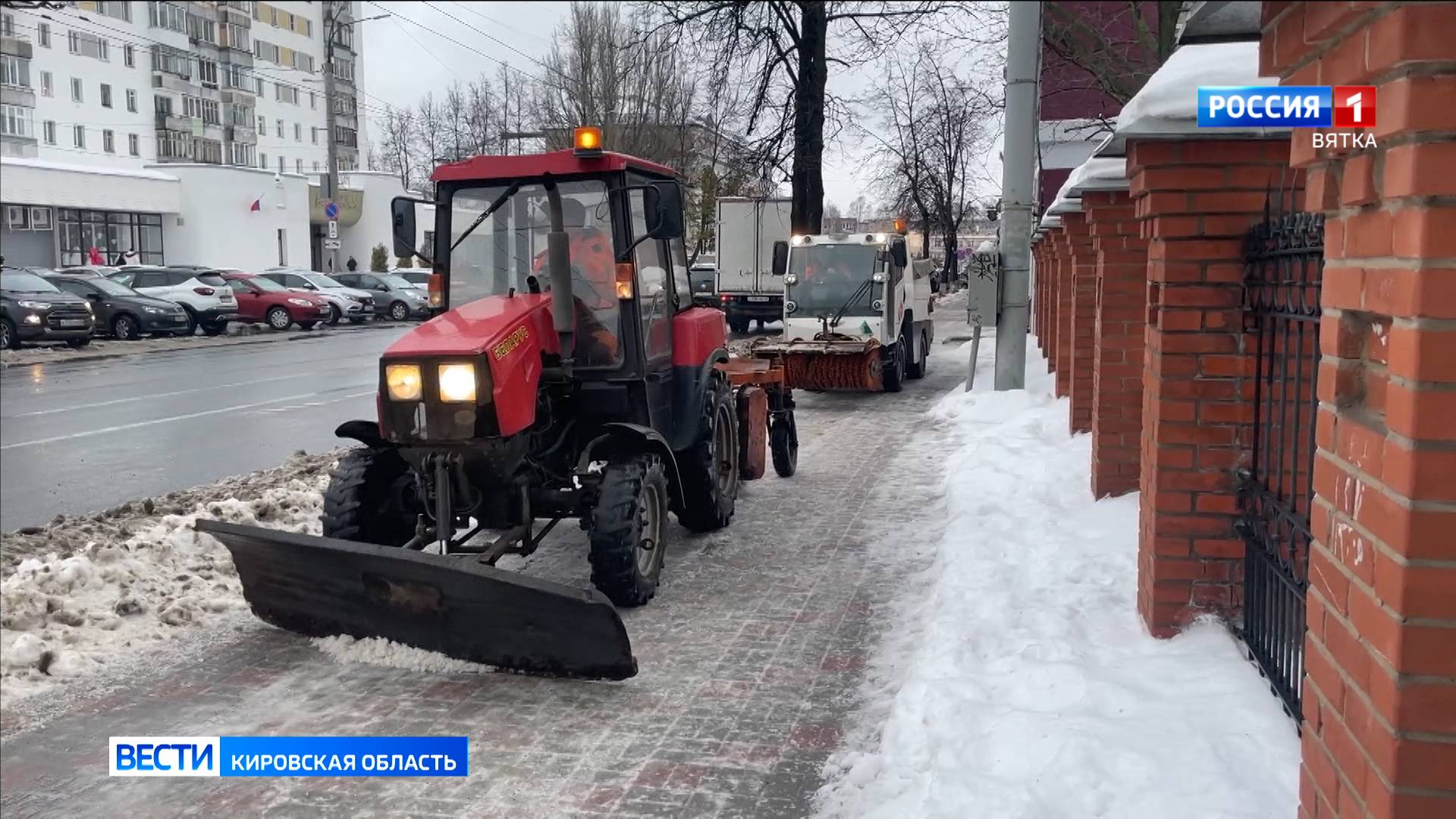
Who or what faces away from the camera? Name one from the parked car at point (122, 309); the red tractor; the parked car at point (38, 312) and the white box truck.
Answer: the white box truck

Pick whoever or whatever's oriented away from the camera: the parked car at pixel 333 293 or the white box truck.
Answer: the white box truck

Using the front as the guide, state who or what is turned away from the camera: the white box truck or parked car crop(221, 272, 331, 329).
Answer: the white box truck

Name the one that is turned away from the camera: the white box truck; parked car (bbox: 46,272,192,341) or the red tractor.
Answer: the white box truck

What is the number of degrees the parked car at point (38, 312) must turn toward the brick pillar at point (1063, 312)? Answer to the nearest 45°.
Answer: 0° — it already faces it

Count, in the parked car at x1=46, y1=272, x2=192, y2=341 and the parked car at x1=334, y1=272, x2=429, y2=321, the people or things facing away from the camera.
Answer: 0

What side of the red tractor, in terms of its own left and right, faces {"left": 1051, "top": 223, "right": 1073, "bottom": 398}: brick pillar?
back

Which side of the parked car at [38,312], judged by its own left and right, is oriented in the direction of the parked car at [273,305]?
left

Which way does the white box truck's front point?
away from the camera

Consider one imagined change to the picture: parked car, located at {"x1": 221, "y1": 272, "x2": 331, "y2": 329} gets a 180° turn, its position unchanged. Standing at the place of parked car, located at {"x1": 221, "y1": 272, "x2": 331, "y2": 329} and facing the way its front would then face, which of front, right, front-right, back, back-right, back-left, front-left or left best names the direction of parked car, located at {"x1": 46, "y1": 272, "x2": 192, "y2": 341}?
left

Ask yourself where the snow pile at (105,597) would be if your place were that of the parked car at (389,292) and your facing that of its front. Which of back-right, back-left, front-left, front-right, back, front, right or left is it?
front-right

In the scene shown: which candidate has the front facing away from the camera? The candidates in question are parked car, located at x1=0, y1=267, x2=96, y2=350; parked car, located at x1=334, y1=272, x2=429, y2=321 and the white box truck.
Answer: the white box truck
